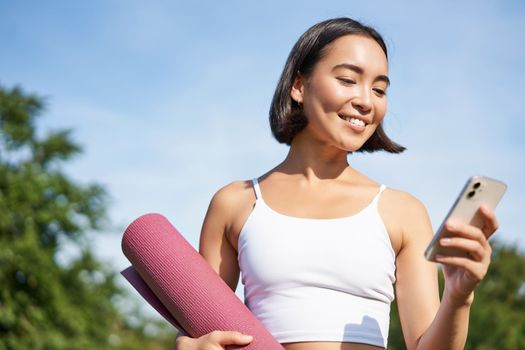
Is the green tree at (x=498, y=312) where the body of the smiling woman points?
no

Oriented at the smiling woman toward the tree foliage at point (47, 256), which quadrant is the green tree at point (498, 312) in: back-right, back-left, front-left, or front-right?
front-right

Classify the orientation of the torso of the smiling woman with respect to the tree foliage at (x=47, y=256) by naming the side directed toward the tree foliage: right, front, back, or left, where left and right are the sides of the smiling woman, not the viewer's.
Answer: back

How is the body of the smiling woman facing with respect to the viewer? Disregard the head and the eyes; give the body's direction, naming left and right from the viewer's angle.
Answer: facing the viewer

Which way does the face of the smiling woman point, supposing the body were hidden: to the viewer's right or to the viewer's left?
to the viewer's right
